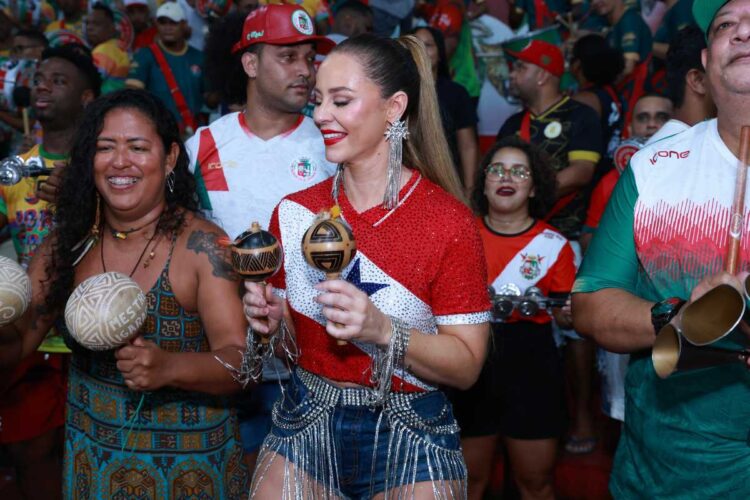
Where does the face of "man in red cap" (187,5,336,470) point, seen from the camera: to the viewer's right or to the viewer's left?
to the viewer's right

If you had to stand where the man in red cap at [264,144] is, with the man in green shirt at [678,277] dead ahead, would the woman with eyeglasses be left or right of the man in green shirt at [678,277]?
left

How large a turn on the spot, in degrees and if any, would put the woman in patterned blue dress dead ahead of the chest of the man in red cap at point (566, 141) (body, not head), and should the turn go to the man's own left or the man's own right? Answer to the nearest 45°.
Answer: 0° — they already face them

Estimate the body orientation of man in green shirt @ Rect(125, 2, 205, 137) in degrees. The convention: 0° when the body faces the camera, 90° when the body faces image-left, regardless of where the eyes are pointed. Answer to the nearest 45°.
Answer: approximately 0°

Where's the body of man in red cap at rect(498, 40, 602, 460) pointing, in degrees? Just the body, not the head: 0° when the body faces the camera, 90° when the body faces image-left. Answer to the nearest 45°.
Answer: approximately 45°

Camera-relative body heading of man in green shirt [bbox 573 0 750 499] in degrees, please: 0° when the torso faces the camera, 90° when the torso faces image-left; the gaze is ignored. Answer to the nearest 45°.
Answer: approximately 0°
